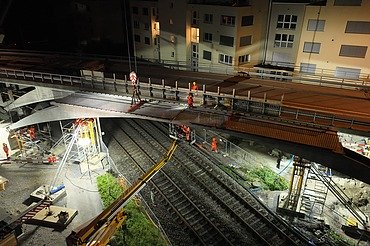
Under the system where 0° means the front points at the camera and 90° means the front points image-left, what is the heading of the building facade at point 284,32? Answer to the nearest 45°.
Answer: approximately 0°

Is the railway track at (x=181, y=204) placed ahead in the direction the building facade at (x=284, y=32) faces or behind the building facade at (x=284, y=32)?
ahead

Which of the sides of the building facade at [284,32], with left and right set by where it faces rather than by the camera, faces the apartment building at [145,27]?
right

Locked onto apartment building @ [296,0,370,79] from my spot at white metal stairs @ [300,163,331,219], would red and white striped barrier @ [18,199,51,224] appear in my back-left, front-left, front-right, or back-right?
back-left

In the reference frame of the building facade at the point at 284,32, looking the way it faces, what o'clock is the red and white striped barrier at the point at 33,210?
The red and white striped barrier is roughly at 1 o'clock from the building facade.

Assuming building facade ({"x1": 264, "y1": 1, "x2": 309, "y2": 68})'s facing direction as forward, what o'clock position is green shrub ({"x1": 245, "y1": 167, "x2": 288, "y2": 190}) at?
The green shrub is roughly at 12 o'clock from the building facade.

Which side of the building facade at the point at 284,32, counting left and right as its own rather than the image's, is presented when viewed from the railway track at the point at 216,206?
front
